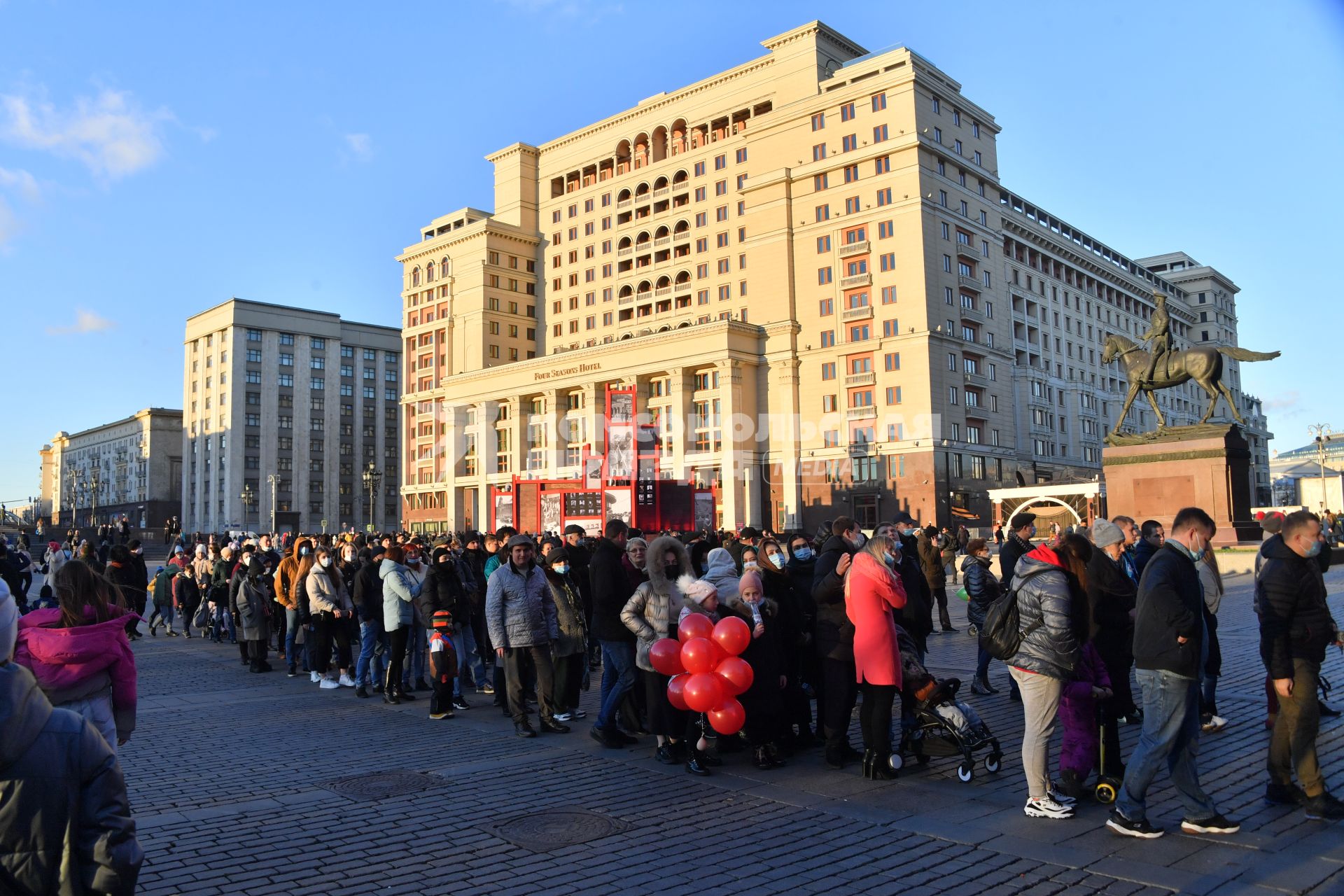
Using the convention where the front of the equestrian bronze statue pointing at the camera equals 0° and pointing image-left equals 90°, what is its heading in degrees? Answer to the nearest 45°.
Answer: approximately 90°

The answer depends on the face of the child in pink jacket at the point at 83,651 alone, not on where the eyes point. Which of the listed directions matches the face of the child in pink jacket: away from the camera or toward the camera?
away from the camera
